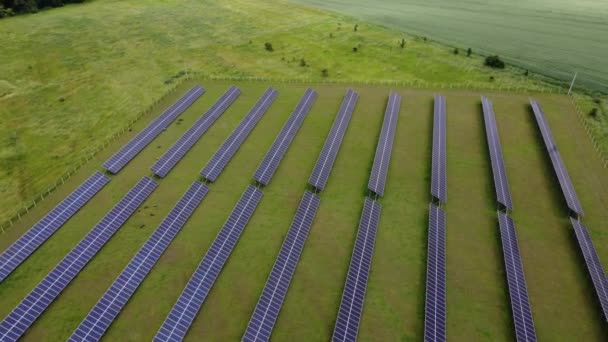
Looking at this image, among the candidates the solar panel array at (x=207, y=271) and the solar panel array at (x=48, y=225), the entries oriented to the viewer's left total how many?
0

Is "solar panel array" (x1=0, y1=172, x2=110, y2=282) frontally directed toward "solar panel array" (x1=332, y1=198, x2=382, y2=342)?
yes

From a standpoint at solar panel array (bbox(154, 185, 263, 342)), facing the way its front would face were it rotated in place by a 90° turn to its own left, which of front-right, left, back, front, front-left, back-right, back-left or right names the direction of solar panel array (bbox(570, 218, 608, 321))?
front-right

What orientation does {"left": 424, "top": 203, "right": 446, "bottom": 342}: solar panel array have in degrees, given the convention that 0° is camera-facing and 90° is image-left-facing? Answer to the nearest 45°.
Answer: approximately 270°

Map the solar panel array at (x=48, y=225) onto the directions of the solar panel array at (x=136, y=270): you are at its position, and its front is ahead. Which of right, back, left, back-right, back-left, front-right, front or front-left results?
back

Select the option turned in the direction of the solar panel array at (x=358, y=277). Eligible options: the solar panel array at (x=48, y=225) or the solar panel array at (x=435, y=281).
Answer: the solar panel array at (x=48, y=225)

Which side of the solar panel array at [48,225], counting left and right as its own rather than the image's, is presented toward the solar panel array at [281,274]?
front
